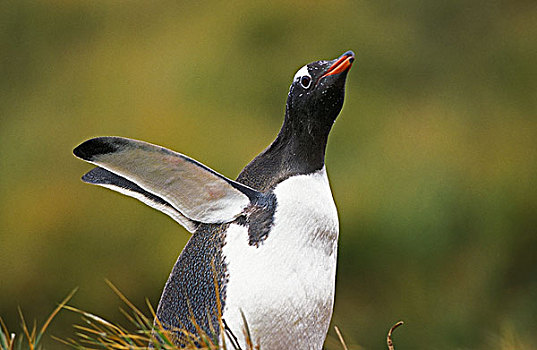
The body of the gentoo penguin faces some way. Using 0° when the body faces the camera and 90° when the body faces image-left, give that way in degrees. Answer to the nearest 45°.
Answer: approximately 270°
